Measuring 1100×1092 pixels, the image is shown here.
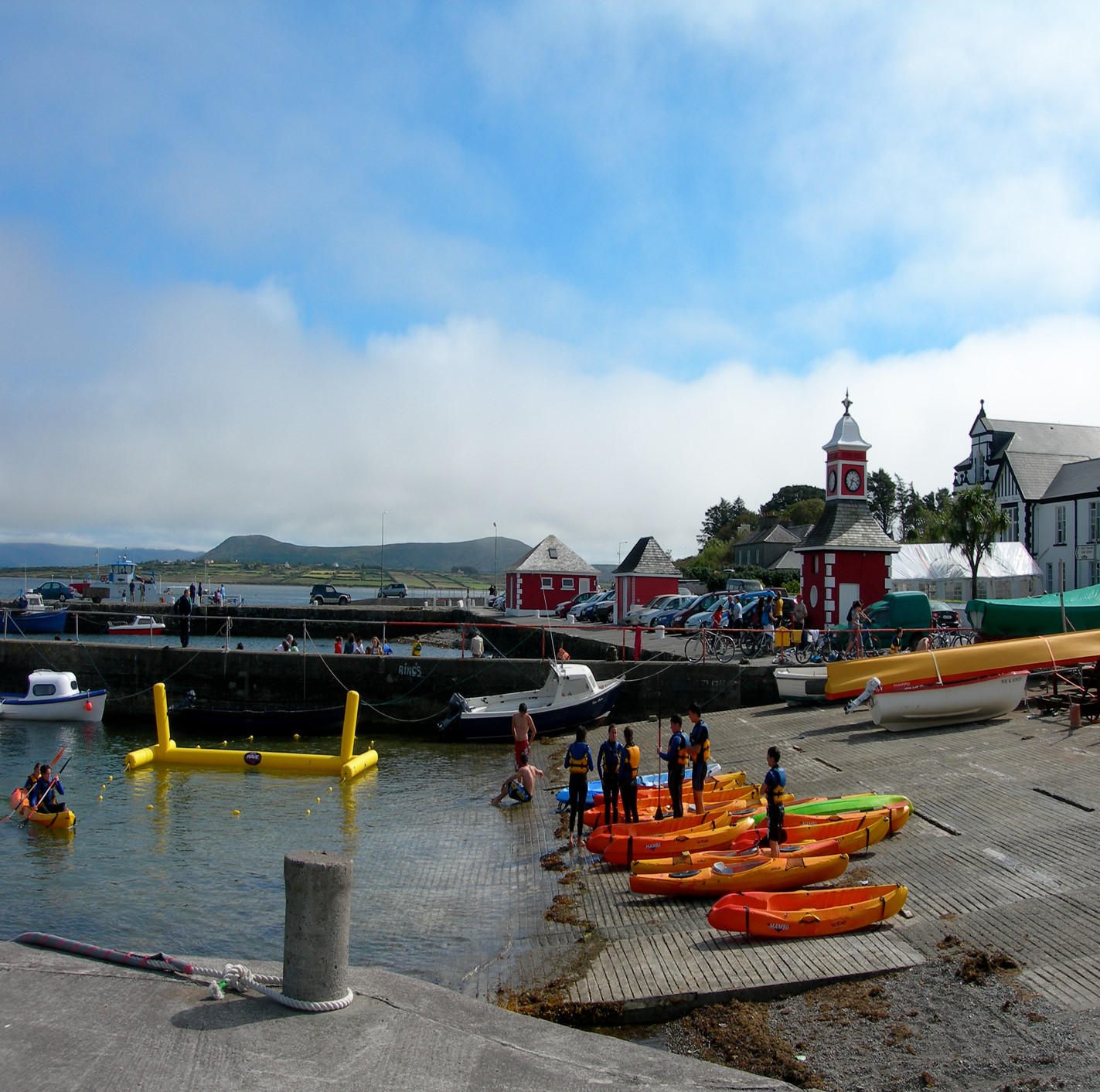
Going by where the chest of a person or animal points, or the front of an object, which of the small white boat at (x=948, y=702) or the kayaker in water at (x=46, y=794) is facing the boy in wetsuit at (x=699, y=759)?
the kayaker in water

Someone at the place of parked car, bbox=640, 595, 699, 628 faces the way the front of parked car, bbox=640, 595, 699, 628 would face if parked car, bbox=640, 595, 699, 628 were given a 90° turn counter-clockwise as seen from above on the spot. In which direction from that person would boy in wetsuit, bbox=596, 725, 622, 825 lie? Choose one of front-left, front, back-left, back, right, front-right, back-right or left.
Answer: front-right

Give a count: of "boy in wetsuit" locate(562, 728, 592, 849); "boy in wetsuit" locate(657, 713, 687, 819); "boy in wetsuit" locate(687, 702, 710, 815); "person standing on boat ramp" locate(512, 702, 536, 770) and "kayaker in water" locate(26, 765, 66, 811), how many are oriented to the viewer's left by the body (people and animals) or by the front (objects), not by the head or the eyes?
2

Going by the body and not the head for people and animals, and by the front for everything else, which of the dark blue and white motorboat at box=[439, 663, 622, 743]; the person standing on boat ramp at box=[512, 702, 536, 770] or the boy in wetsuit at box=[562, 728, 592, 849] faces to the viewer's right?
the dark blue and white motorboat

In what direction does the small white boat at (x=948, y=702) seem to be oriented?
to the viewer's right

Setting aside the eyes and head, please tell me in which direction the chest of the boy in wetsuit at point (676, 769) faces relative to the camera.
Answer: to the viewer's left

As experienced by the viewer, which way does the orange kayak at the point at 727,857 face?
facing to the left of the viewer

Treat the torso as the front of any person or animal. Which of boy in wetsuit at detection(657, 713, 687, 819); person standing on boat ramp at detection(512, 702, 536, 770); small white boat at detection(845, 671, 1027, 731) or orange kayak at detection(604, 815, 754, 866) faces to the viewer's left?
the boy in wetsuit

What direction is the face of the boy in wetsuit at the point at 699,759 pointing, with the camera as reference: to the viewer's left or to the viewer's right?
to the viewer's left

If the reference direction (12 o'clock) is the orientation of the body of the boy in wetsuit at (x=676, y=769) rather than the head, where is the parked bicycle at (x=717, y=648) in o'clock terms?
The parked bicycle is roughly at 3 o'clock from the boy in wetsuit.

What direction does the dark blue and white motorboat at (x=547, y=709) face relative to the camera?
to the viewer's right
